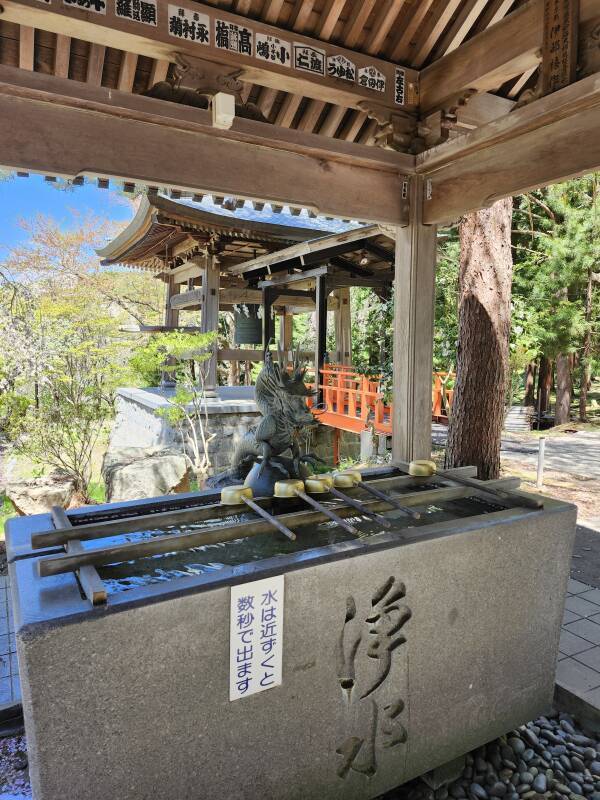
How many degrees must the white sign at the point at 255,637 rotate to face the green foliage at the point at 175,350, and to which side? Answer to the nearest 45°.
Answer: approximately 135° to its left

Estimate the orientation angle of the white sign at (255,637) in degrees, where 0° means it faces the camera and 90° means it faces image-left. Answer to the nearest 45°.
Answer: approximately 315°

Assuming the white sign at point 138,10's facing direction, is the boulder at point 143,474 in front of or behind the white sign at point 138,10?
behind

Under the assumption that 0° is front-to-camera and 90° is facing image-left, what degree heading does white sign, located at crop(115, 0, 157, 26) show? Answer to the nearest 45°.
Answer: approximately 315°

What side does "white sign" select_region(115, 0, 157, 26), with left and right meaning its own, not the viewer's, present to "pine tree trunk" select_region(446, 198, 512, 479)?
left

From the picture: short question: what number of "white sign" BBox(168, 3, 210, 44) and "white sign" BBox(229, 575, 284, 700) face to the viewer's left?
0

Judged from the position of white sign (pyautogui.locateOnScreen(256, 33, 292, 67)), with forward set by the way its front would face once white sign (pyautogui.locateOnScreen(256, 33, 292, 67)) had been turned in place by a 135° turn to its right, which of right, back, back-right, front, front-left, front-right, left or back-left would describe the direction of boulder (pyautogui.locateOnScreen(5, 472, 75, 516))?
front-right

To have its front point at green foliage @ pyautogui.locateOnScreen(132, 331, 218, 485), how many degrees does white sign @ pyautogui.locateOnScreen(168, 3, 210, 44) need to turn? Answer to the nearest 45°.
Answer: approximately 135° to its left

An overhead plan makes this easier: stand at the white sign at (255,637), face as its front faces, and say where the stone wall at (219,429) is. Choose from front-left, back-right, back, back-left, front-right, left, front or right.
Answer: back-left
